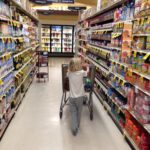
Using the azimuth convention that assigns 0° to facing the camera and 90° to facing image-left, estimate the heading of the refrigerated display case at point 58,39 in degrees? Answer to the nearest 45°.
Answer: approximately 0°

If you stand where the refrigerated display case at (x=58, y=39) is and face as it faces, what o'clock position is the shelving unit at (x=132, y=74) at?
The shelving unit is roughly at 12 o'clock from the refrigerated display case.

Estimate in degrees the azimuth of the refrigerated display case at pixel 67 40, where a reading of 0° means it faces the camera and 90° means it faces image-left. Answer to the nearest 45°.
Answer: approximately 0°
